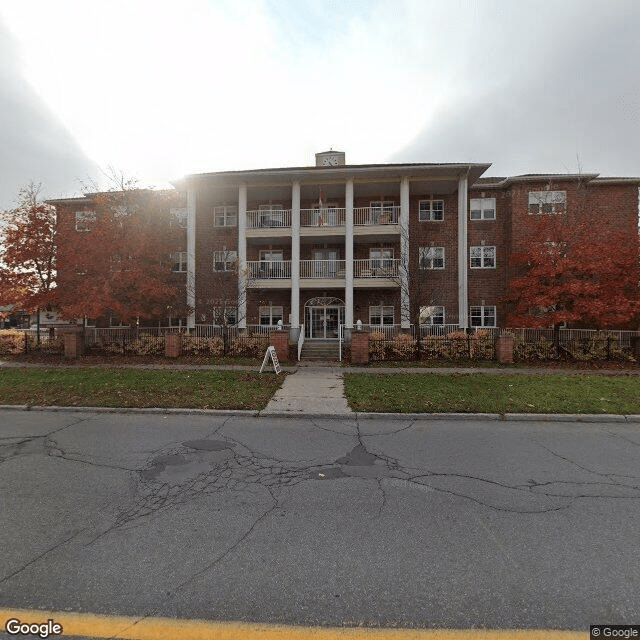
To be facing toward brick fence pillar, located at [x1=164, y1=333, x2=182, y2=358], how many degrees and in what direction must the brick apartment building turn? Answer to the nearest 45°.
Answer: approximately 45° to its right

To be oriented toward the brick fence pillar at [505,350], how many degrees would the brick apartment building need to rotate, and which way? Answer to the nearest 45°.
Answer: approximately 45° to its left

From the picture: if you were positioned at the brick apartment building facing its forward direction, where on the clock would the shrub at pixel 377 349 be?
The shrub is roughly at 12 o'clock from the brick apartment building.

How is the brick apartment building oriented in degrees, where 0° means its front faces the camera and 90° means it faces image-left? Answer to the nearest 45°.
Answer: approximately 0°

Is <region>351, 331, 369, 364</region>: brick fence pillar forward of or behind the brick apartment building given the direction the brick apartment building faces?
forward

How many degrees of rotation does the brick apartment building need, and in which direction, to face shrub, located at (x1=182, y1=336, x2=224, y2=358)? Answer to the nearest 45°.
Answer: approximately 45° to its right

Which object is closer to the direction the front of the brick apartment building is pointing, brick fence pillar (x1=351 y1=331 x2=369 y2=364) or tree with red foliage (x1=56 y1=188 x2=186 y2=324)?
the brick fence pillar

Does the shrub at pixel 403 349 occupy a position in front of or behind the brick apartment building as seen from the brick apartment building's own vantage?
in front

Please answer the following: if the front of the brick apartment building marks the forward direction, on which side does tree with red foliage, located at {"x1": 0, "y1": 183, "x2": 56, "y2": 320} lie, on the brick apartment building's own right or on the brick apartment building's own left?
on the brick apartment building's own right
